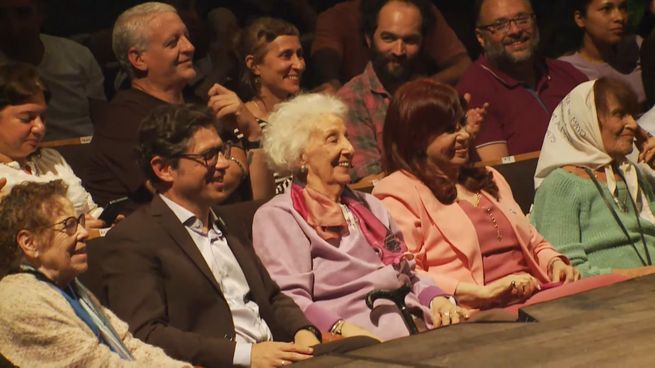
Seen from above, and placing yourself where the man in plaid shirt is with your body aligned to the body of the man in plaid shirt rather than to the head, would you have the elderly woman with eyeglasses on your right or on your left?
on your right

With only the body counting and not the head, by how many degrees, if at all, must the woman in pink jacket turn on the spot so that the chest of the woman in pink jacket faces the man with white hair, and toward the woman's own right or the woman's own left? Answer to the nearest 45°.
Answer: approximately 135° to the woman's own right

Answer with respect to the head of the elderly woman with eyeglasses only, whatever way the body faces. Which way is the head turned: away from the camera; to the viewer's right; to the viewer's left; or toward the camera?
to the viewer's right

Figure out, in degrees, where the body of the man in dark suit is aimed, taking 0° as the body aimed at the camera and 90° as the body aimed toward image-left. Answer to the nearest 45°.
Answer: approximately 315°

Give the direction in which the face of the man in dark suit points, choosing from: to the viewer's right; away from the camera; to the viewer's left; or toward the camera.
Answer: to the viewer's right

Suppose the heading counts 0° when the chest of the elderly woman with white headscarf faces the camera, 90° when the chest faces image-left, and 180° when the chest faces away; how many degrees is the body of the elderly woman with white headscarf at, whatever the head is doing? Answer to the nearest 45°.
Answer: approximately 315°

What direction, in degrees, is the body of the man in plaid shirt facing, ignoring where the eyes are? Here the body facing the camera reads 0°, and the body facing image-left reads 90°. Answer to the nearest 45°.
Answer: approximately 315°

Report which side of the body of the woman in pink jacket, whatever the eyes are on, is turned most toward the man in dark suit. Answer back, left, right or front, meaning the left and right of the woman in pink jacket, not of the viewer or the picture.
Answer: right
